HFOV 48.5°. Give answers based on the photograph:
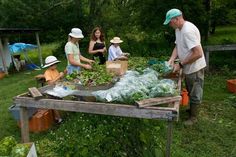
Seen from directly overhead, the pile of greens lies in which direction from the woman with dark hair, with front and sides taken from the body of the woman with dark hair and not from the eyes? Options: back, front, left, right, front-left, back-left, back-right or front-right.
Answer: front-right

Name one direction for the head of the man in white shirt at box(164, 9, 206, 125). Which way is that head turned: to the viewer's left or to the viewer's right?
to the viewer's left

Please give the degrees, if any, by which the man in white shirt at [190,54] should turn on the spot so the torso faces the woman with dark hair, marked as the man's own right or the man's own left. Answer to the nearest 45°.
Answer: approximately 45° to the man's own right

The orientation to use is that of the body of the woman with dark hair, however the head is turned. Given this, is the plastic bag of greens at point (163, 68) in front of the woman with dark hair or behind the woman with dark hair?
in front

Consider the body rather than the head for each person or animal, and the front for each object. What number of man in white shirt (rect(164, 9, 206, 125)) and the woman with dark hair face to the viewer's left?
1

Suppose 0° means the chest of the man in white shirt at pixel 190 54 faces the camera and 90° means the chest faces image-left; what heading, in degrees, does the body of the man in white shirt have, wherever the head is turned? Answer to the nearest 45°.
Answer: approximately 90°

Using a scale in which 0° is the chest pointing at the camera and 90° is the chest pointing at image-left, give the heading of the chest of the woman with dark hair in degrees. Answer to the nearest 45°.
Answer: approximately 315°

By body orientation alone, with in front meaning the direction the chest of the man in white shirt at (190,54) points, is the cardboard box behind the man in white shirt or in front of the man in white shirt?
in front
